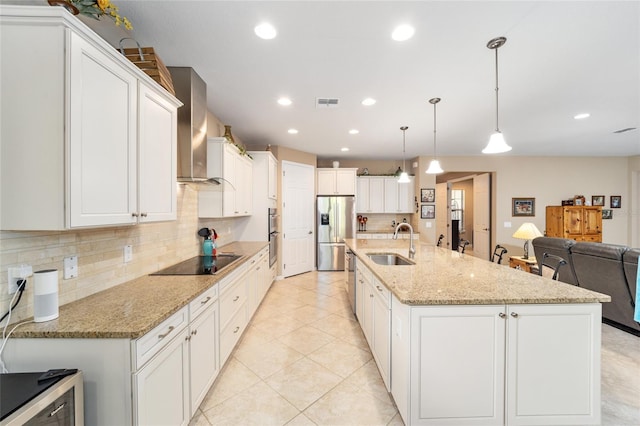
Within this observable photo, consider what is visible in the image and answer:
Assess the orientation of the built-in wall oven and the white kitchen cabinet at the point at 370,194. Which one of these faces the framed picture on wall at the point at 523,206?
the built-in wall oven

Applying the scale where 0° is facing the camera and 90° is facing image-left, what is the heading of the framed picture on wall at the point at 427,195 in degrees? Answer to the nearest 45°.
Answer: approximately 0°

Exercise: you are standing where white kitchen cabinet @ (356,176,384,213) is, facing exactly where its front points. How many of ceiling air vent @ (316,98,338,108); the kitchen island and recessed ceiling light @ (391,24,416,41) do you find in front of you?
3

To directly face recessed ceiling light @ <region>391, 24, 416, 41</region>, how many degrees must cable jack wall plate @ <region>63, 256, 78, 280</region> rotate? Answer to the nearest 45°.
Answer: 0° — it already faces it

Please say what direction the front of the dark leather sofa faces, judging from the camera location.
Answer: facing away from the viewer and to the right of the viewer

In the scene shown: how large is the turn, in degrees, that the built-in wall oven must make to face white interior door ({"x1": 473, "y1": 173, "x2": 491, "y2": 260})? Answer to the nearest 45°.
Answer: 0° — it already faces it

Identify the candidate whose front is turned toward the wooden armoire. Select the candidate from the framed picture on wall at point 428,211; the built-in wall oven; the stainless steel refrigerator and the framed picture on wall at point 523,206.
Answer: the built-in wall oven
